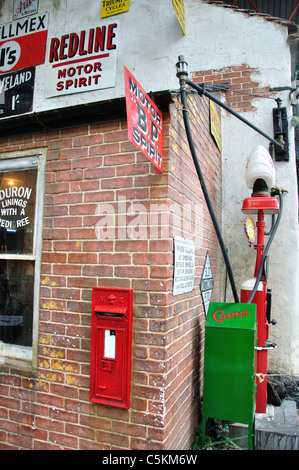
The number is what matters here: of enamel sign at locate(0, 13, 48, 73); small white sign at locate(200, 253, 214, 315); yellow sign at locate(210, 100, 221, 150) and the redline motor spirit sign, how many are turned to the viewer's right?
2

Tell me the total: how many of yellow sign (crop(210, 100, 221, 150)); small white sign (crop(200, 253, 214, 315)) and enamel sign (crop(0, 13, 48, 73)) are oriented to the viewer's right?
2

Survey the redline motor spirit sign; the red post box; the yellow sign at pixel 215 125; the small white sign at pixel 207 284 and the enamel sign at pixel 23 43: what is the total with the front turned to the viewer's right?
2

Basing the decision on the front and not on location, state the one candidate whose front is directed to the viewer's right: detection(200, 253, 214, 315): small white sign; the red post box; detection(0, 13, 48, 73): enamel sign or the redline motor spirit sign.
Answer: the small white sign

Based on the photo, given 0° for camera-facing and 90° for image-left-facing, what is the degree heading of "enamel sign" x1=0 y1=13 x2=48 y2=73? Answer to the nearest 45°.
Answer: approximately 45°

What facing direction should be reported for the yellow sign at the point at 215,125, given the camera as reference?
facing to the right of the viewer
